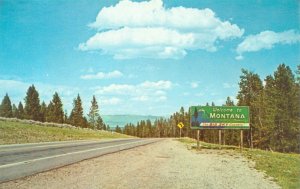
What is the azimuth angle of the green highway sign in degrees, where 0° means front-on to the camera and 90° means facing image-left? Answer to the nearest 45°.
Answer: approximately 0°
